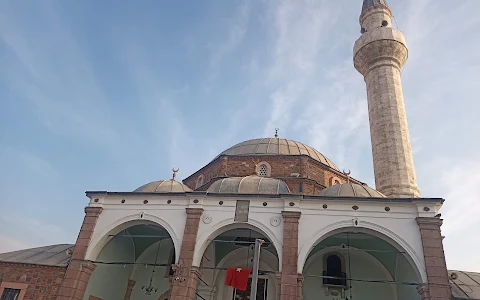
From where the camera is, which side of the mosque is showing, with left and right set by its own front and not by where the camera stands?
front
